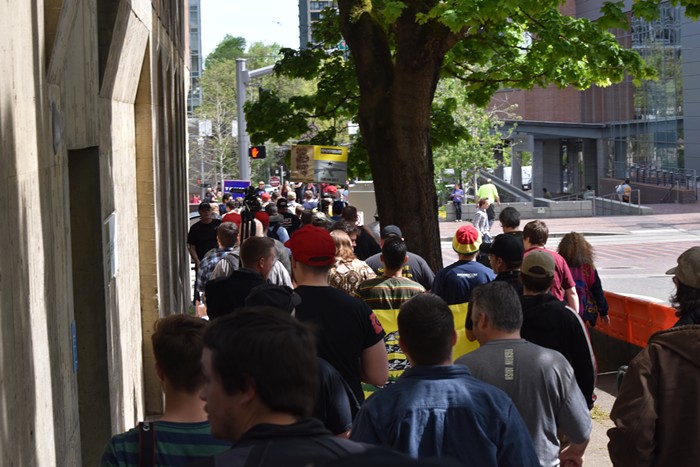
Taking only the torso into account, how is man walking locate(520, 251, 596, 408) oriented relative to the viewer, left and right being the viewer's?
facing away from the viewer

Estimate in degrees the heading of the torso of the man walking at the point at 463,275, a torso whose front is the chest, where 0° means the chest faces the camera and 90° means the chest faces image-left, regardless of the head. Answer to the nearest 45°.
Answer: approximately 180°

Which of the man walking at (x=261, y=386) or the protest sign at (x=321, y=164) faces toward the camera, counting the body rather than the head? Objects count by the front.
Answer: the protest sign

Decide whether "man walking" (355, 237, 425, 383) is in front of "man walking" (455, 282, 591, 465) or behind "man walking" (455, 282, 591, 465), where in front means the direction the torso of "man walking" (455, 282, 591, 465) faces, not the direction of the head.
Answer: in front

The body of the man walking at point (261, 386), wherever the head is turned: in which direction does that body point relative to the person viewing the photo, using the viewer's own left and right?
facing away from the viewer and to the left of the viewer

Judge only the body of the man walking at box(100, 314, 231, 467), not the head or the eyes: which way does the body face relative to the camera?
away from the camera

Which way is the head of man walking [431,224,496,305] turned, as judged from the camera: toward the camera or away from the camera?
away from the camera

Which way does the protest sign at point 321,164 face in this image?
toward the camera

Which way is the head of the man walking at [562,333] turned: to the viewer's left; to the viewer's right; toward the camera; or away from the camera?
away from the camera

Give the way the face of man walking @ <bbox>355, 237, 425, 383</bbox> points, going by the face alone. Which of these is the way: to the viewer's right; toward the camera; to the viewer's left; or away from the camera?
away from the camera

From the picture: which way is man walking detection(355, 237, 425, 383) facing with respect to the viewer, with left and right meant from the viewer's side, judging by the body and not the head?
facing away from the viewer

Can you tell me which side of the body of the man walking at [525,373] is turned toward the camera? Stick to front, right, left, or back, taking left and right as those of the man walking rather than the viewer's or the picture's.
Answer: back

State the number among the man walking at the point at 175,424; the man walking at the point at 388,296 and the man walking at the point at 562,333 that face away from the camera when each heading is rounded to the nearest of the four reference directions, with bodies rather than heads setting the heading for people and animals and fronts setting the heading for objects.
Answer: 3

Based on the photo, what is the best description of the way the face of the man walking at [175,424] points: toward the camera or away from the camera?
away from the camera

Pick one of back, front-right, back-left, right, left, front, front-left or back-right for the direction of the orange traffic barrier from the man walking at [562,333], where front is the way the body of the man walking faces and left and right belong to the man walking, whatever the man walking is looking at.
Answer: front

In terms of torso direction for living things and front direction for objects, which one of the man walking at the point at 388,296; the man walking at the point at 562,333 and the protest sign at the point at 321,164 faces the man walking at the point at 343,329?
the protest sign

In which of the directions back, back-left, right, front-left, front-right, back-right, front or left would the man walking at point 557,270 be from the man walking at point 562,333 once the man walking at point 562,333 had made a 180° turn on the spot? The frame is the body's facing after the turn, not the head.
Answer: back

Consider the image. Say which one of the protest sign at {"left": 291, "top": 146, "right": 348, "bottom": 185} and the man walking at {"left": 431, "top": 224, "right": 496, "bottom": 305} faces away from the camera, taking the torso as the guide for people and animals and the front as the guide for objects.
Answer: the man walking

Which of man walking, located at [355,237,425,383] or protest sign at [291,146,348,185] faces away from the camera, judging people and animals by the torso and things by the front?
the man walking

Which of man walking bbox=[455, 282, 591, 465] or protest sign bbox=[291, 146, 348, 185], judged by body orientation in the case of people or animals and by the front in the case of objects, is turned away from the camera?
the man walking

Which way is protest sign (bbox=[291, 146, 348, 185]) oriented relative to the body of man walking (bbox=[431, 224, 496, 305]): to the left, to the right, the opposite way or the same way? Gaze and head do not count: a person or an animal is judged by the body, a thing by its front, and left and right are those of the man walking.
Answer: the opposite way
